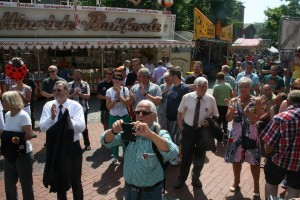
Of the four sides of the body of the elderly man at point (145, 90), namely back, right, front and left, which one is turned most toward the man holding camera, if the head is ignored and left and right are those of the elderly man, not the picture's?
front

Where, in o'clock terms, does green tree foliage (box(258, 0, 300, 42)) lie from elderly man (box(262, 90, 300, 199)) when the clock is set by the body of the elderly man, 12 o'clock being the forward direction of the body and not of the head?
The green tree foliage is roughly at 12 o'clock from the elderly man.

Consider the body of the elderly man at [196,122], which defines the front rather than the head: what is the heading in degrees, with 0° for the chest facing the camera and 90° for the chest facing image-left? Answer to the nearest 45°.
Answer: approximately 0°

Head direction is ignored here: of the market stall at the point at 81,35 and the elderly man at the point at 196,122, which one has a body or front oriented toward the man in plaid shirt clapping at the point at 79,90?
the market stall

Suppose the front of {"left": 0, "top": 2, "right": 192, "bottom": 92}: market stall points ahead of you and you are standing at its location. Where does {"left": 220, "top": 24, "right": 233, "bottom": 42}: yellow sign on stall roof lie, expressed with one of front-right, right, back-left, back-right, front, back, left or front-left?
back-left

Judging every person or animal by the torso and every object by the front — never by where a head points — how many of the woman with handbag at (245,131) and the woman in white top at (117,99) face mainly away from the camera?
0

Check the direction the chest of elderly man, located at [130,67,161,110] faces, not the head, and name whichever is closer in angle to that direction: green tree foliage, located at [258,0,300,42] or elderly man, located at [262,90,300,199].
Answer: the elderly man

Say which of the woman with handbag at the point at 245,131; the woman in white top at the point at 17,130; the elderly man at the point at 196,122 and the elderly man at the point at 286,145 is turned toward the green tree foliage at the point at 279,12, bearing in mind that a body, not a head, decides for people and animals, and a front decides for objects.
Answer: the elderly man at the point at 286,145

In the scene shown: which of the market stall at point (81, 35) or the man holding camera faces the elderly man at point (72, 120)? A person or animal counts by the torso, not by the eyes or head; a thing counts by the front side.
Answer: the market stall

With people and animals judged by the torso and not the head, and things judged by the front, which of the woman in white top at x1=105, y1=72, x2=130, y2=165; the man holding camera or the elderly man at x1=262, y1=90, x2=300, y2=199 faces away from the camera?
the elderly man

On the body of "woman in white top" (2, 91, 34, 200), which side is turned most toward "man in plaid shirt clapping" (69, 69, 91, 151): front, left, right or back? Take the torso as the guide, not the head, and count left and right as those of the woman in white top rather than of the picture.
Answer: back

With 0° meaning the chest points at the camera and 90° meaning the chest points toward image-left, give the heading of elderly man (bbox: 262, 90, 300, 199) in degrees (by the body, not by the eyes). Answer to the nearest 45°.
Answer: approximately 180°

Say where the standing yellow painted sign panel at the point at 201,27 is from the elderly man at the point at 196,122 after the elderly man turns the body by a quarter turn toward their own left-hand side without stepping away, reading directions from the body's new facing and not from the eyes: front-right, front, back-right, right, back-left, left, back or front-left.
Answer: left

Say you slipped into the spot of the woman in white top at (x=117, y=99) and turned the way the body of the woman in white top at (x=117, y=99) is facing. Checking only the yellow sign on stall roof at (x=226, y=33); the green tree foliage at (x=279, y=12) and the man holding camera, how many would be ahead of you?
1

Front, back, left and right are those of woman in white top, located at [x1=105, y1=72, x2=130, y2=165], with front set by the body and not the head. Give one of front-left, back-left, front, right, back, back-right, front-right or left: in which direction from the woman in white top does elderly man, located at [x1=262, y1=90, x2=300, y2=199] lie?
front-left

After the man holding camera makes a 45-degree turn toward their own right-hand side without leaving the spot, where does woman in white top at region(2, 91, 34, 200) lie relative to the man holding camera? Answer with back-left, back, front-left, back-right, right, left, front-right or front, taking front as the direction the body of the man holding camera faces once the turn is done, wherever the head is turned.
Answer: front-right
